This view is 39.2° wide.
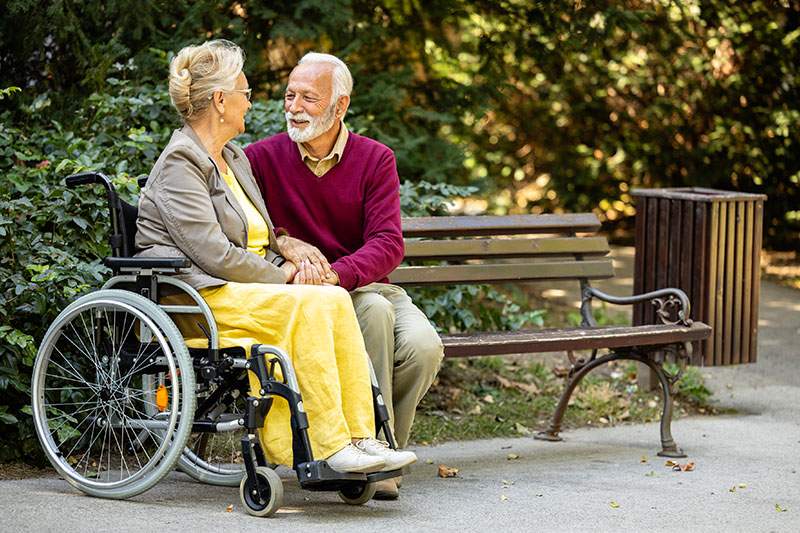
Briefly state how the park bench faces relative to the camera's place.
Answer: facing the viewer and to the right of the viewer

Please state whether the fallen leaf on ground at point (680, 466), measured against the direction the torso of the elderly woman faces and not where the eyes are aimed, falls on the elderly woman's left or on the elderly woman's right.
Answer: on the elderly woman's left

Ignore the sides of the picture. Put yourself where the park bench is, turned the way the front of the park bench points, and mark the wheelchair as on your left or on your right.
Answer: on your right

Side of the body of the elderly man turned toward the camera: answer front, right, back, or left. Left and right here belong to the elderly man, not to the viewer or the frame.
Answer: front

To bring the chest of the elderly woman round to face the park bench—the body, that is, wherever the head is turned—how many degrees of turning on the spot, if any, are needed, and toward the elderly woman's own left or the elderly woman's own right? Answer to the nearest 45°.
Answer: approximately 90° to the elderly woman's own left

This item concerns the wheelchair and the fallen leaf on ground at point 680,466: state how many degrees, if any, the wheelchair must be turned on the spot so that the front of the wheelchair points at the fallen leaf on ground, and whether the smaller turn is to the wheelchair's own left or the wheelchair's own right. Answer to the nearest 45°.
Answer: approximately 45° to the wheelchair's own left

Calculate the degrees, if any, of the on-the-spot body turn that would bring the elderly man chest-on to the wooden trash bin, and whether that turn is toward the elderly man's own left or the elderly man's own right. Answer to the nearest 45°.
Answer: approximately 135° to the elderly man's own left

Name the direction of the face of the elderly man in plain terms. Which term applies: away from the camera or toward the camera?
toward the camera

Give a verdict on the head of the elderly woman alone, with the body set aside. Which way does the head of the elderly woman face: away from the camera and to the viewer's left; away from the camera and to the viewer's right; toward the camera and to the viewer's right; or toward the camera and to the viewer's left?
away from the camera and to the viewer's right

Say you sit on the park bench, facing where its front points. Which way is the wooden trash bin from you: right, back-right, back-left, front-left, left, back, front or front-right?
left
